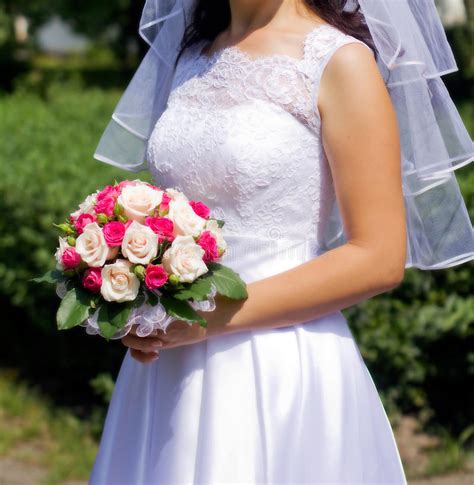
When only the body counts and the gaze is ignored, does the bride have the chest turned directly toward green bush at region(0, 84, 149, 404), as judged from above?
no

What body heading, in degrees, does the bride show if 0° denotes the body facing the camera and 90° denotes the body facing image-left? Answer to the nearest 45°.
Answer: approximately 45°
